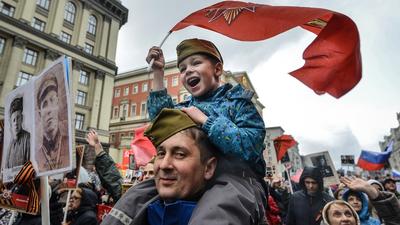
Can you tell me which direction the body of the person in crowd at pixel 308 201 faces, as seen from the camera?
toward the camera

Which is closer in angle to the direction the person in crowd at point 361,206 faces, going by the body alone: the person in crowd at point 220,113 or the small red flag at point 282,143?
the person in crowd

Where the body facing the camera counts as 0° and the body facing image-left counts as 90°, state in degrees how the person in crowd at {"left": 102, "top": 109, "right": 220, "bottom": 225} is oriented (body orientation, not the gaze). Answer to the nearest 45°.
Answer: approximately 45°

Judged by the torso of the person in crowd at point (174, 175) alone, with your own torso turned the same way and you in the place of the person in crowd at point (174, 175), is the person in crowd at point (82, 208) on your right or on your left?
on your right

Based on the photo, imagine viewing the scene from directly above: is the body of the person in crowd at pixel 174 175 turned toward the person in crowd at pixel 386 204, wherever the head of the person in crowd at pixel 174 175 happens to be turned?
no

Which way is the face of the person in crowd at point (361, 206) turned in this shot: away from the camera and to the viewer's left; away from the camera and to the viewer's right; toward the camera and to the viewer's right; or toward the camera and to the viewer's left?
toward the camera and to the viewer's left

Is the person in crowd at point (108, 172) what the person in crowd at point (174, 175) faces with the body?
no

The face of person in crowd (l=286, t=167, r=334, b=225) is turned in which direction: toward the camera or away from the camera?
toward the camera

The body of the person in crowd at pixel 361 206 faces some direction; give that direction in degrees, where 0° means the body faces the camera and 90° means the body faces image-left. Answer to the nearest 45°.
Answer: approximately 45°

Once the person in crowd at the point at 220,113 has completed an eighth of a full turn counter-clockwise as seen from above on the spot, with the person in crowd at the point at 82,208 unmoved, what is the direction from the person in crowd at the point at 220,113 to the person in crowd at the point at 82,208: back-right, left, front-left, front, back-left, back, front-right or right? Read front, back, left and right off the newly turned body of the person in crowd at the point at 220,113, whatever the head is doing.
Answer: back-right

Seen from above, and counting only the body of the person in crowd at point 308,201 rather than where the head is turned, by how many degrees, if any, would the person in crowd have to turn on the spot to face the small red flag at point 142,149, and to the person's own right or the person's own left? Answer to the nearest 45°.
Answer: approximately 90° to the person's own right

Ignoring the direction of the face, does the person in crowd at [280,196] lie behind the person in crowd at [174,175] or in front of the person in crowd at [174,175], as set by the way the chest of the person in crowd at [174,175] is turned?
behind

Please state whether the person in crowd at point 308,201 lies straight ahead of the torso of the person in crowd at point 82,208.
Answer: no

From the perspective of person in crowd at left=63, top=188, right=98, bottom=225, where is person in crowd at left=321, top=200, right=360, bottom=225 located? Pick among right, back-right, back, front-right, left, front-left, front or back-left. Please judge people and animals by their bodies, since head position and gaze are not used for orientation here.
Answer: back-left
